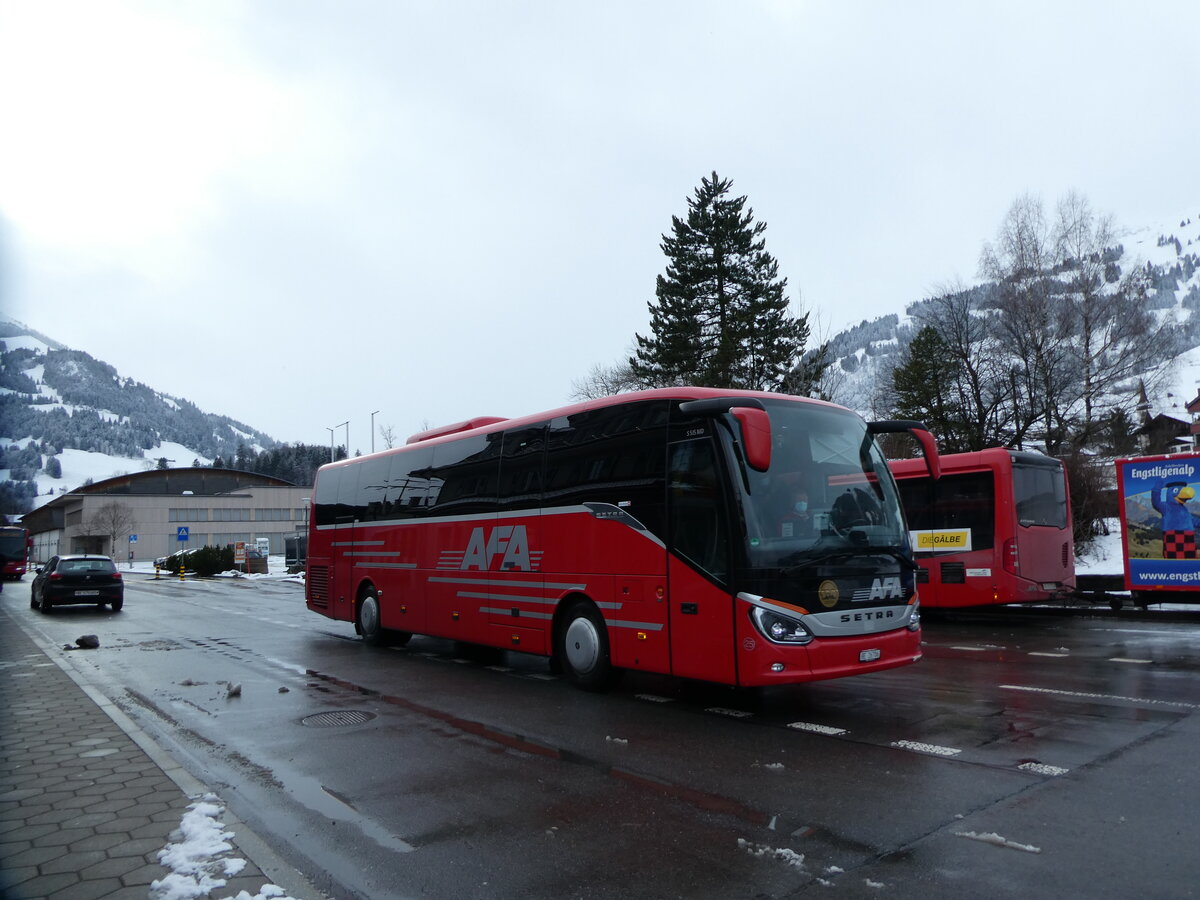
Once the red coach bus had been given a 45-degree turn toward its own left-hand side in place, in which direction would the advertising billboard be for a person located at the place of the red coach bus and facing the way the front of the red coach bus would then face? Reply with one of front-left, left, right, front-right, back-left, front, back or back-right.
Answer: front-left

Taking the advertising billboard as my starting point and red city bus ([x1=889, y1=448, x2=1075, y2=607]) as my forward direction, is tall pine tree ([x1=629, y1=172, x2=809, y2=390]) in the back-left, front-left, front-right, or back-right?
front-right

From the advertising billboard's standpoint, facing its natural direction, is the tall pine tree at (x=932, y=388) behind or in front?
behind

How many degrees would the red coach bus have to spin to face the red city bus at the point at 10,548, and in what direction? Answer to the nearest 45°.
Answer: approximately 180°

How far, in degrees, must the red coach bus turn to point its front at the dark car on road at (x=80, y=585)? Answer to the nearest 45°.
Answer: approximately 180°

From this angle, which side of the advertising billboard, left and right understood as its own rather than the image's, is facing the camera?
front

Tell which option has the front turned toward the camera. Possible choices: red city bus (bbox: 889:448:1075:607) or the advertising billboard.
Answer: the advertising billboard

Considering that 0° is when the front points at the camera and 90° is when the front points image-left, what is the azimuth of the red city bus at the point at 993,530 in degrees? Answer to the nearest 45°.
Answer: approximately 135°

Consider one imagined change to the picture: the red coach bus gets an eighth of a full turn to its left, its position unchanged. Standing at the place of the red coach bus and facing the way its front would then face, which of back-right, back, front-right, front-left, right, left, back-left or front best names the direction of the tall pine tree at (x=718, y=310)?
left

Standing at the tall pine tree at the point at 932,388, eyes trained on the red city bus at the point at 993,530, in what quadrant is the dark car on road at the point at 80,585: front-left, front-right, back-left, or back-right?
front-right

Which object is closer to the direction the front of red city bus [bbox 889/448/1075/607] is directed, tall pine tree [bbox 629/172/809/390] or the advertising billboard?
the tall pine tree

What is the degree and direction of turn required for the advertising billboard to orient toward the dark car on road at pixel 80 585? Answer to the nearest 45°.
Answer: approximately 90° to its right

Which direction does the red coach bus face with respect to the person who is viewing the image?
facing the viewer and to the right of the viewer

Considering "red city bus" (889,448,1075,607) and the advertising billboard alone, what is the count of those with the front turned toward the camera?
1

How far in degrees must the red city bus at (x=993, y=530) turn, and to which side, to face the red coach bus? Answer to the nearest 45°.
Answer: approximately 135° to its left

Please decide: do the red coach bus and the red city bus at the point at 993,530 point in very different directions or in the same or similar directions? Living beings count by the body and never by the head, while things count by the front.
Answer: very different directions
